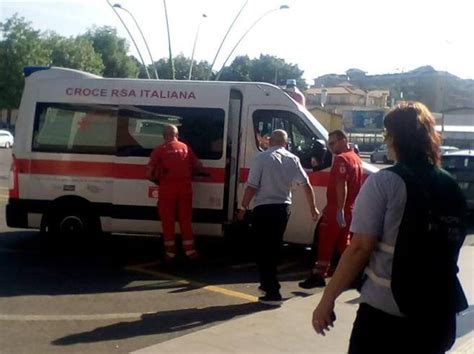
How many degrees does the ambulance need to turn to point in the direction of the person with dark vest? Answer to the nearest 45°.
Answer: approximately 90° to its right

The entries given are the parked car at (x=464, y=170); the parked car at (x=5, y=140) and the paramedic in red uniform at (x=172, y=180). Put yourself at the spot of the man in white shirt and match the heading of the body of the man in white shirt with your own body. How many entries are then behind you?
0

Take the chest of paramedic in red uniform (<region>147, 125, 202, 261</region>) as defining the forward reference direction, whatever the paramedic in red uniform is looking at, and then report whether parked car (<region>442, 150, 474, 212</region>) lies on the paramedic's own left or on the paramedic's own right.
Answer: on the paramedic's own right

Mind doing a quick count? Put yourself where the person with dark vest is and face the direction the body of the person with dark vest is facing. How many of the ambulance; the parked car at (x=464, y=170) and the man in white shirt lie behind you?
0

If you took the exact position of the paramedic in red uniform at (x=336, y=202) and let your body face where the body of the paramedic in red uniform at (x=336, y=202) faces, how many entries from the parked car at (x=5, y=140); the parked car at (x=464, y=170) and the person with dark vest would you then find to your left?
1

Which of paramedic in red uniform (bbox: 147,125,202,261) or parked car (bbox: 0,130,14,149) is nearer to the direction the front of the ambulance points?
the paramedic in red uniform

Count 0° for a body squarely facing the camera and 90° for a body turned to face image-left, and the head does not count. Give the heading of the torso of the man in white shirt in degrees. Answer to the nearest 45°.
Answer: approximately 180°

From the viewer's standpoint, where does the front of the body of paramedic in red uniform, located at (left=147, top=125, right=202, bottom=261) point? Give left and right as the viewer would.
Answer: facing away from the viewer

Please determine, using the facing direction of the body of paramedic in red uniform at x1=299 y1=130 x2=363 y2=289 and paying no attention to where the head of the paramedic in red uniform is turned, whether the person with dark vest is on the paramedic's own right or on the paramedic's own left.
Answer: on the paramedic's own left

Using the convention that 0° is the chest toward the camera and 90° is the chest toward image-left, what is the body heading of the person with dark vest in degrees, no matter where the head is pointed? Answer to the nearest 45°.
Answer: approximately 135°

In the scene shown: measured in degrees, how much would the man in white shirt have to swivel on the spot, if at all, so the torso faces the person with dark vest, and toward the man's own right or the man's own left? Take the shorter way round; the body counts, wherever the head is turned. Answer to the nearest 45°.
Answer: approximately 180°

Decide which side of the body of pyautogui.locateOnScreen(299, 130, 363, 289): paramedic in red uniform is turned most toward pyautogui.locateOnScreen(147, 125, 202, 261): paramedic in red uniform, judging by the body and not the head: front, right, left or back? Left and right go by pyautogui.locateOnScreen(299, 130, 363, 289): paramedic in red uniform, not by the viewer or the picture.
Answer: front

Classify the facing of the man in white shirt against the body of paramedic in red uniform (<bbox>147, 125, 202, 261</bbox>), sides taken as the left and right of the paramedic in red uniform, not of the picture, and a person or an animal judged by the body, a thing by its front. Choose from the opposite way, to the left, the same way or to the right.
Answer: the same way

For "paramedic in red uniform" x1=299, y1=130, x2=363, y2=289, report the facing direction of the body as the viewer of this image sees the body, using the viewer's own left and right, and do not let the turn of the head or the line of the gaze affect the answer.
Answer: facing to the left of the viewer

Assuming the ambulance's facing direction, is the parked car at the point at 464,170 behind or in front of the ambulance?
in front

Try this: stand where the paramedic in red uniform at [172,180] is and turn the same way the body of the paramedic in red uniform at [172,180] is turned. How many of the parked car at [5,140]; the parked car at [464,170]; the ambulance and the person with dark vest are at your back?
1
